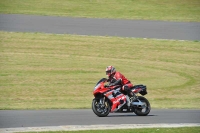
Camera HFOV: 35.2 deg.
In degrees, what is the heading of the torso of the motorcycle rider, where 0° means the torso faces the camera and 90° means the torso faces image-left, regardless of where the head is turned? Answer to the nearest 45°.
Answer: approximately 90°
